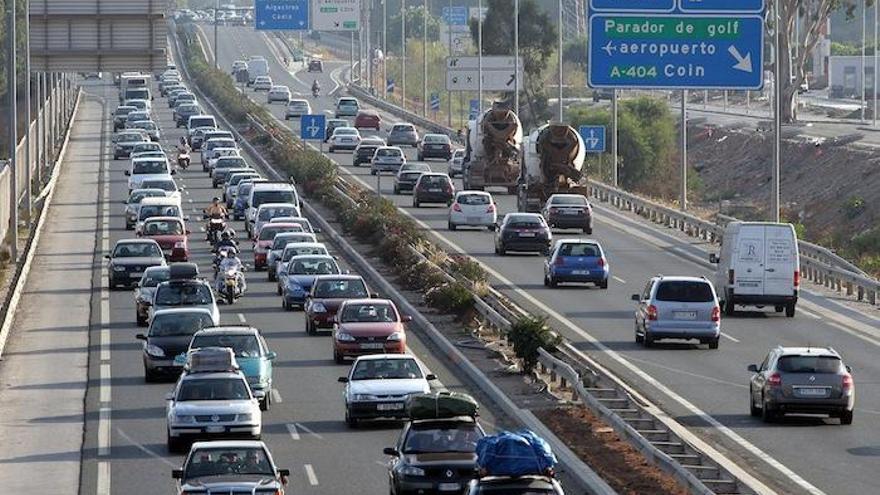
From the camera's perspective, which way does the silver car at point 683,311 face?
away from the camera

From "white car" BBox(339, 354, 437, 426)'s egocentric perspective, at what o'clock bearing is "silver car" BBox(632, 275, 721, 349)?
The silver car is roughly at 7 o'clock from the white car.

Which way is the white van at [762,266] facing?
away from the camera

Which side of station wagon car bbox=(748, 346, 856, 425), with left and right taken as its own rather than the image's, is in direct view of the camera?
back

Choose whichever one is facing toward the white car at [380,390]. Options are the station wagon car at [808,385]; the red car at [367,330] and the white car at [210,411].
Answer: the red car

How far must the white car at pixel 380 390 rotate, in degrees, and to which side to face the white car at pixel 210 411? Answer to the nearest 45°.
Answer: approximately 45° to its right

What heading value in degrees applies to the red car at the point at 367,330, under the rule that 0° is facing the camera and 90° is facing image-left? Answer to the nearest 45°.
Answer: approximately 0°

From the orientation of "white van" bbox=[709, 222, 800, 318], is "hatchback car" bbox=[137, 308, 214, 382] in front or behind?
behind

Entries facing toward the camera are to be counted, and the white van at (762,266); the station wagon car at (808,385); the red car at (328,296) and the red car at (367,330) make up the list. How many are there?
2
